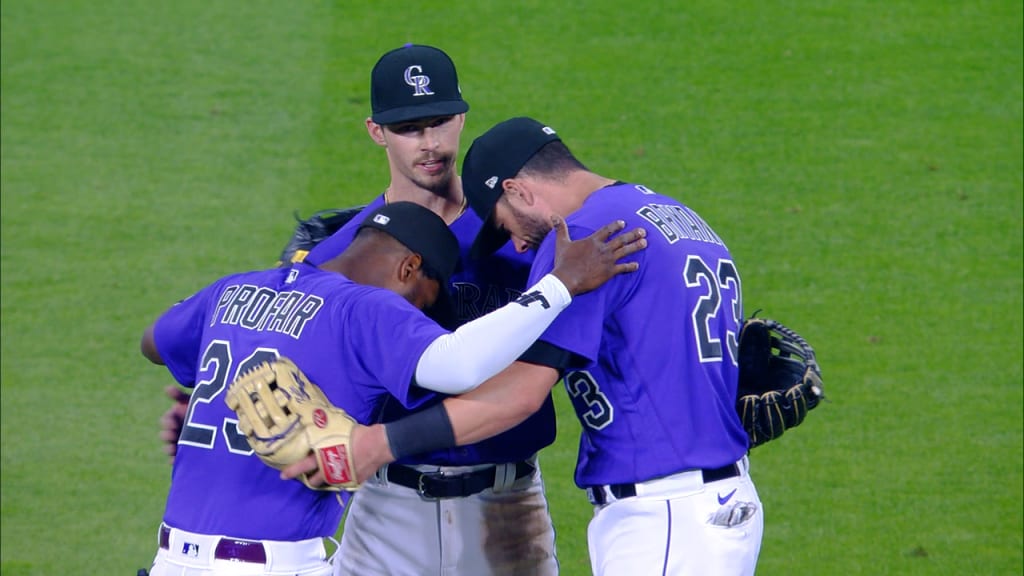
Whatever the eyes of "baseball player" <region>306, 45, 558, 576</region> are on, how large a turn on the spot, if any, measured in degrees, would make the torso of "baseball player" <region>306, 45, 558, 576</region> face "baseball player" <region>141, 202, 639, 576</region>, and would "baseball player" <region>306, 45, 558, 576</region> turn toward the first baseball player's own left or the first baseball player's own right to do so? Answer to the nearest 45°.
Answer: approximately 45° to the first baseball player's own right

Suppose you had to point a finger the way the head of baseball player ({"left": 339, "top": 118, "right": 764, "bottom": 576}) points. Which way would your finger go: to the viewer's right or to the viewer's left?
to the viewer's left

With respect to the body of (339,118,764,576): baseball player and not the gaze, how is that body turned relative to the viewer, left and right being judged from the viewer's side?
facing to the left of the viewer

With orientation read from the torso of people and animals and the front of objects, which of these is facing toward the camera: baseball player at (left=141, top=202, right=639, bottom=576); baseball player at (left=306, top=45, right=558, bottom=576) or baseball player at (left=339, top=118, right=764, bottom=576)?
baseball player at (left=306, top=45, right=558, bottom=576)

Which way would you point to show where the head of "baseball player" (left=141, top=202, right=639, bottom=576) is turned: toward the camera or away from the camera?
away from the camera

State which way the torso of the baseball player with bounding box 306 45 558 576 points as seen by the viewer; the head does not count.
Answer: toward the camera

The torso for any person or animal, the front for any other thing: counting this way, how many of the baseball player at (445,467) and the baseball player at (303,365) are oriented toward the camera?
1

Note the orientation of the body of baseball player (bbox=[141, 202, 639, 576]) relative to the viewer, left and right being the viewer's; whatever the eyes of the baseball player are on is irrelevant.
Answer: facing away from the viewer and to the right of the viewer

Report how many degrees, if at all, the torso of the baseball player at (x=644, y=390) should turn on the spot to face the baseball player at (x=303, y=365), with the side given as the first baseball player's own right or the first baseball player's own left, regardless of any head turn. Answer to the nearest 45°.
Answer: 0° — they already face them

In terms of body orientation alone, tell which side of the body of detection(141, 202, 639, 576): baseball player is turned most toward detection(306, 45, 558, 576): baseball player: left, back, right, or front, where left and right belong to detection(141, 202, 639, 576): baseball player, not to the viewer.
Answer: front
